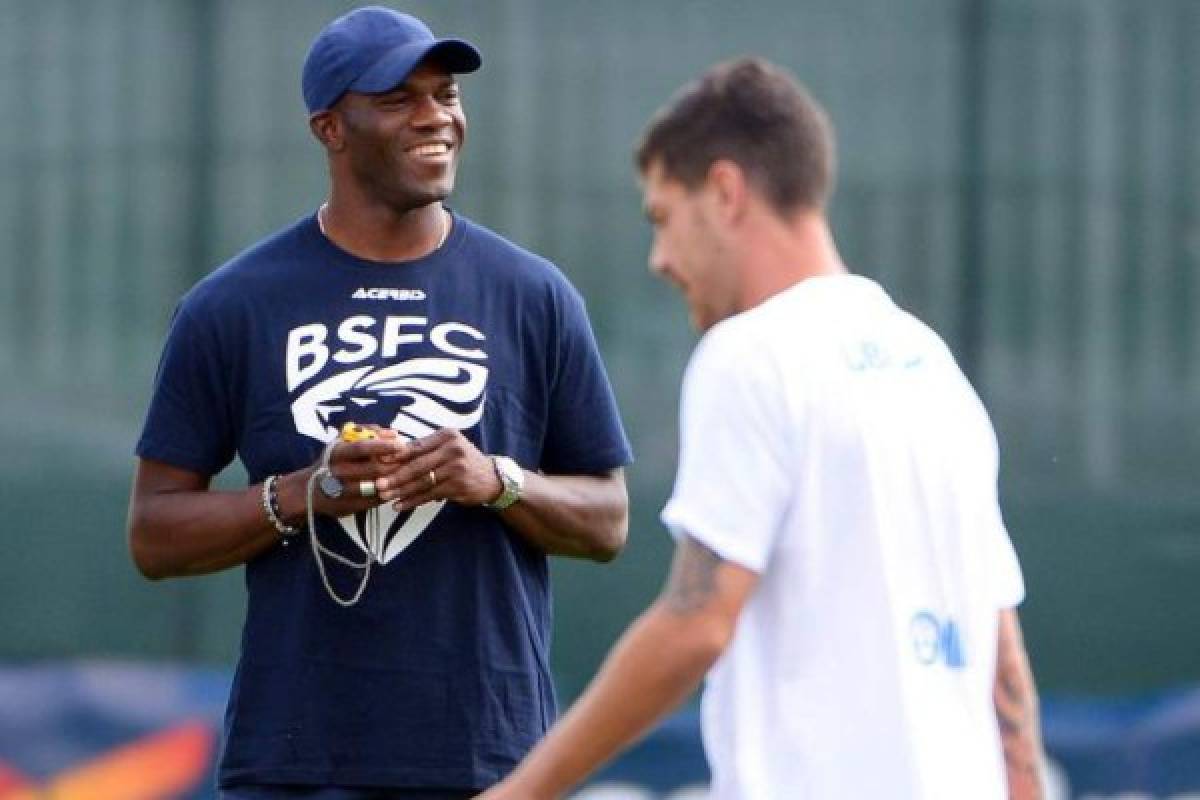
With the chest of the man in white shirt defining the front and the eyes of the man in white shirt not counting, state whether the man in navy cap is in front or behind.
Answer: in front

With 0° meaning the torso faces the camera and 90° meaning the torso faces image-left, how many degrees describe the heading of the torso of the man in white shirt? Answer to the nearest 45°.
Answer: approximately 135°

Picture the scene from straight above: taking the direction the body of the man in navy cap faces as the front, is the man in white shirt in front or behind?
in front

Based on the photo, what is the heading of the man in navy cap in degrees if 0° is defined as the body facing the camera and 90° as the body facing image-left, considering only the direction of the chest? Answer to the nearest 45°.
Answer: approximately 0°

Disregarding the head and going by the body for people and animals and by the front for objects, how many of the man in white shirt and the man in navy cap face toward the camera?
1

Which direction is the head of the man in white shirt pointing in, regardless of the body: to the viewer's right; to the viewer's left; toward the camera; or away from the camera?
to the viewer's left
